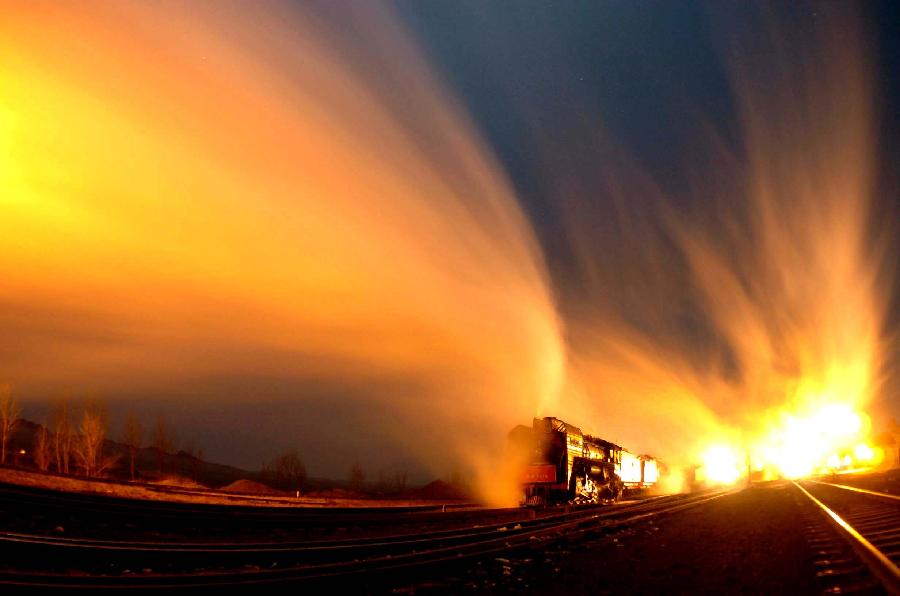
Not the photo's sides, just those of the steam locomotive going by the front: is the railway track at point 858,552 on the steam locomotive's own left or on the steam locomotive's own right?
on the steam locomotive's own left

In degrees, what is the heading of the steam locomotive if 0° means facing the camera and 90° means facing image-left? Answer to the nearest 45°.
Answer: approximately 45°
